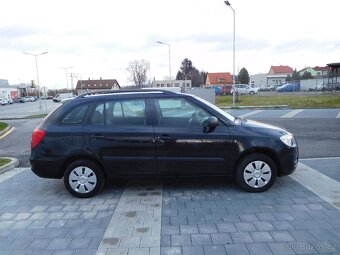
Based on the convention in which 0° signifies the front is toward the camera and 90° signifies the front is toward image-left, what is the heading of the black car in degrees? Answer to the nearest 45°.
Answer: approximately 270°

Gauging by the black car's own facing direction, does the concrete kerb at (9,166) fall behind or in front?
behind
